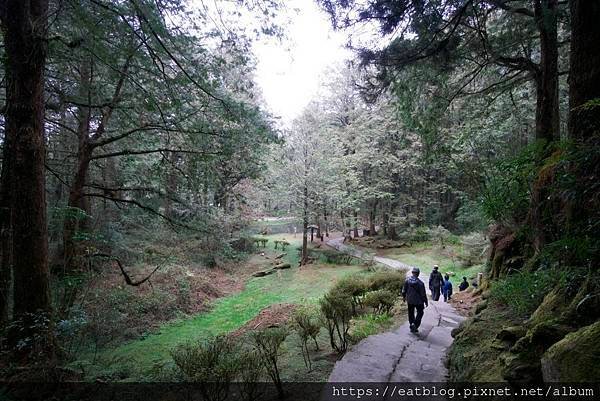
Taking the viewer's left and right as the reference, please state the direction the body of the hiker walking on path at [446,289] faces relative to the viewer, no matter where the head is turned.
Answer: facing away from the viewer

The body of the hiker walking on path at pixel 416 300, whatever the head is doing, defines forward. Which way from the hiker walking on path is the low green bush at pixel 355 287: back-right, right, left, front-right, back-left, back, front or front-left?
front-left

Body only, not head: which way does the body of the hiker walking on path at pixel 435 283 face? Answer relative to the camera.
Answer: away from the camera

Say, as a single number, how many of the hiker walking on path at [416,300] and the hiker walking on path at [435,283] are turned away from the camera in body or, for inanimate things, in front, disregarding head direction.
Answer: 2

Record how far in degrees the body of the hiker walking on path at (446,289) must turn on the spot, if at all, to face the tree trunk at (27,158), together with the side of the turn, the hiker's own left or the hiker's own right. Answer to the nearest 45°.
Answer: approximately 135° to the hiker's own left

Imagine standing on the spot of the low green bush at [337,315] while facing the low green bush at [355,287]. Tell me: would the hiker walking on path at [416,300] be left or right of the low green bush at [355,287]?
right

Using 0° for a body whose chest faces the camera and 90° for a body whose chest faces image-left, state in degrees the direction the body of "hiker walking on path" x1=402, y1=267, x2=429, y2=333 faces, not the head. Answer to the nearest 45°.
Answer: approximately 180°

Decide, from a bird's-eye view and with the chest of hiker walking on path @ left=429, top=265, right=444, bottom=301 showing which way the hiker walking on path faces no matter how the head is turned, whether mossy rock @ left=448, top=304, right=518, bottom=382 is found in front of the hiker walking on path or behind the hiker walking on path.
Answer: behind

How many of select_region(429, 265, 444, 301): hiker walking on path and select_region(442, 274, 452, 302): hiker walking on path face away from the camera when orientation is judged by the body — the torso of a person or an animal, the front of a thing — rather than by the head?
2

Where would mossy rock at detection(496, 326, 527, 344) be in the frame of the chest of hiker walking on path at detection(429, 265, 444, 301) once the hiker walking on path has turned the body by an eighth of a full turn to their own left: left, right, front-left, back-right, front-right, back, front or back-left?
back-left

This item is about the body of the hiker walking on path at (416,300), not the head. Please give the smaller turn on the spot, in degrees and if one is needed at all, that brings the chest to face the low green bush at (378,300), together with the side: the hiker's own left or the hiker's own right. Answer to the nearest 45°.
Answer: approximately 45° to the hiker's own left
